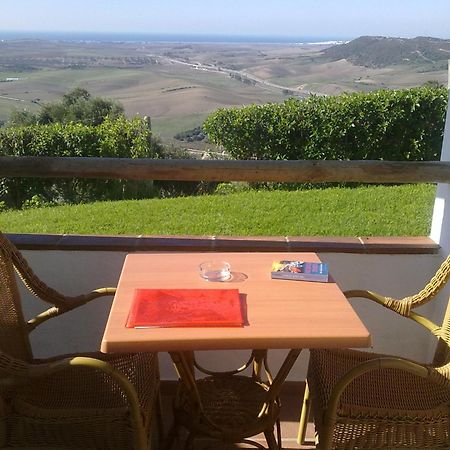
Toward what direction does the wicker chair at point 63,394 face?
to the viewer's right

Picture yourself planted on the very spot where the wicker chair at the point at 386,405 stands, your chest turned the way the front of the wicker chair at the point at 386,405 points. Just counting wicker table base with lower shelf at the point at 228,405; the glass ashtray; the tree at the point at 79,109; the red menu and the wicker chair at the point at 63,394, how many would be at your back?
0

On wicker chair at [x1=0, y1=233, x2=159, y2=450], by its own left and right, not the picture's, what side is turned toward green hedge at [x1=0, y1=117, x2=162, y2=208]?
left

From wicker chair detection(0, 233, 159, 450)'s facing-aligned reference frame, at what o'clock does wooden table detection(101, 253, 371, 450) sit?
The wooden table is roughly at 12 o'clock from the wicker chair.

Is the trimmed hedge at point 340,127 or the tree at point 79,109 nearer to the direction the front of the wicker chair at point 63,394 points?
the trimmed hedge

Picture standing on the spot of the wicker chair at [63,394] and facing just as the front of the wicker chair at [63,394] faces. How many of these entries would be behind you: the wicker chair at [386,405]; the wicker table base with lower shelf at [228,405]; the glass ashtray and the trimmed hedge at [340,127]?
0

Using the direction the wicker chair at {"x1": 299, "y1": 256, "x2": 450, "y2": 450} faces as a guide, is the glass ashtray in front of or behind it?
in front

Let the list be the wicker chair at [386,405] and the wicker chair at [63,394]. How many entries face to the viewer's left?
1

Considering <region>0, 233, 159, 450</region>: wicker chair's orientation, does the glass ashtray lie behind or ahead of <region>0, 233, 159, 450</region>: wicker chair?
ahead

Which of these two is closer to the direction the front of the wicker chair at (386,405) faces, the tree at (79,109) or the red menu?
the red menu

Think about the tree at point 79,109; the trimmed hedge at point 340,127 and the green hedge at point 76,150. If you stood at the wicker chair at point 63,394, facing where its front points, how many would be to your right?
0

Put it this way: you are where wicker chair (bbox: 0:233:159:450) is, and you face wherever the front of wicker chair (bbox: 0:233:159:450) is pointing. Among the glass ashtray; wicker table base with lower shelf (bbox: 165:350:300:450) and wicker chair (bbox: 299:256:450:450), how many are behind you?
0

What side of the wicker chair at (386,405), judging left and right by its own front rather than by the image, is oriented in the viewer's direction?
left

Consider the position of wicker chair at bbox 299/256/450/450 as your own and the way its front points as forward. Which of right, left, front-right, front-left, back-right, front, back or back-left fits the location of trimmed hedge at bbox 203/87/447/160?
right

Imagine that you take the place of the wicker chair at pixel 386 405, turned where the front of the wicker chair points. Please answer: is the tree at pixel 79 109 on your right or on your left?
on your right

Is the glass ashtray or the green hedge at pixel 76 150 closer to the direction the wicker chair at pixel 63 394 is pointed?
the glass ashtray
